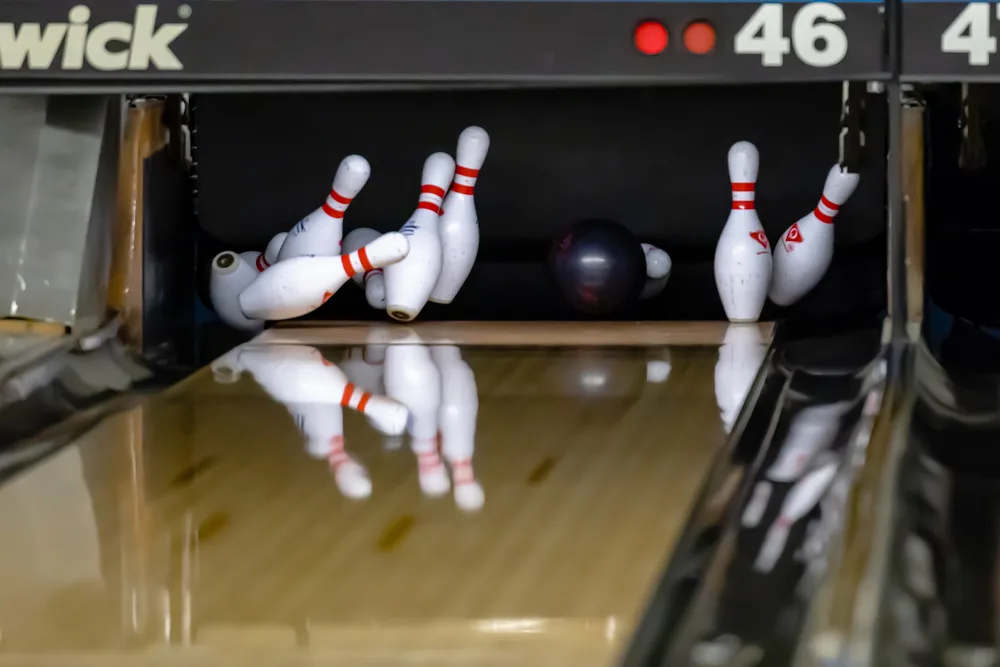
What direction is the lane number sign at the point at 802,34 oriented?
toward the camera

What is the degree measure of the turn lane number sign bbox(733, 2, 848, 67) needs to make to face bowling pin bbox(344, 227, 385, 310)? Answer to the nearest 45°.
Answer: approximately 90° to its right

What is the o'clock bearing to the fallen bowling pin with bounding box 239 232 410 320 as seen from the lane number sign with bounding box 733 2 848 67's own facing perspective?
The fallen bowling pin is roughly at 3 o'clock from the lane number sign.

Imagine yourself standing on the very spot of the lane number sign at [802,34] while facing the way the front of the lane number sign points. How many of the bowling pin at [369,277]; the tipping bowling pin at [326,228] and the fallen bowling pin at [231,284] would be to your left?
0

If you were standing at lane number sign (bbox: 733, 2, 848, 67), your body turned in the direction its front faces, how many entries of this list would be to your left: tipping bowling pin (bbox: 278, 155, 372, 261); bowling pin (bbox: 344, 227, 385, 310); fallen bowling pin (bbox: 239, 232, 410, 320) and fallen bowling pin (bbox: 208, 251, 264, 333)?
0

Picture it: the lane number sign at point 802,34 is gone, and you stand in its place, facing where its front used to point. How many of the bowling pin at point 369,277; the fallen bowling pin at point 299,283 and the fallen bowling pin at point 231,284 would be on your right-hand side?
3

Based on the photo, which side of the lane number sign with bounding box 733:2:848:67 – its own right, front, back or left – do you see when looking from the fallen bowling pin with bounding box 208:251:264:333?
right

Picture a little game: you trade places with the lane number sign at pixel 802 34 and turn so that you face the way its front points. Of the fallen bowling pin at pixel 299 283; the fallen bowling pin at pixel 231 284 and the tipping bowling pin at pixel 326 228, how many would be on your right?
3

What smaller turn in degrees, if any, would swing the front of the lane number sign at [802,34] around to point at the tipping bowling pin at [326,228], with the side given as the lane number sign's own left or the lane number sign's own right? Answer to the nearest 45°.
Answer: approximately 90° to the lane number sign's own right
